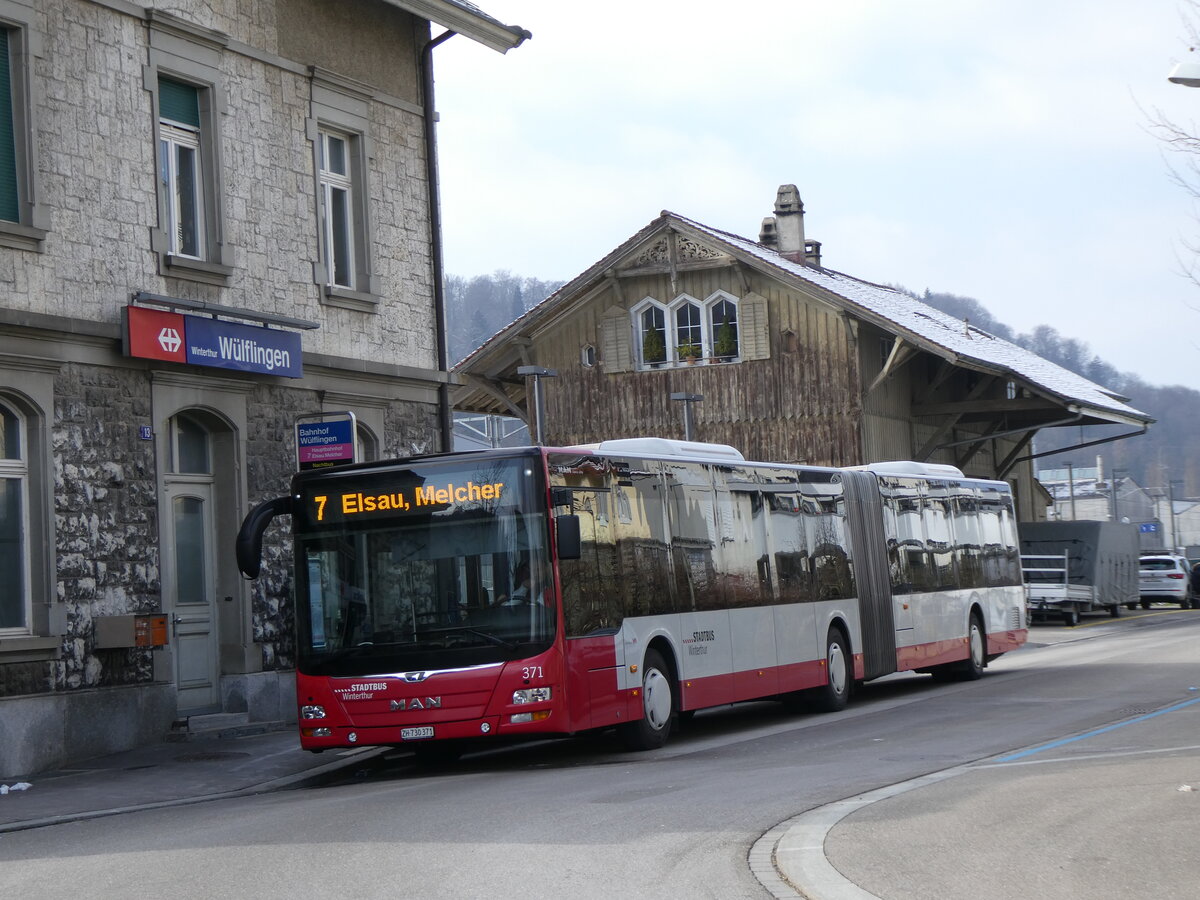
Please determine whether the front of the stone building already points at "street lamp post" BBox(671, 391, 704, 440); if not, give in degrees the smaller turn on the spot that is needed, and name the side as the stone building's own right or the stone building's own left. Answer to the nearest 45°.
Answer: approximately 90° to the stone building's own left

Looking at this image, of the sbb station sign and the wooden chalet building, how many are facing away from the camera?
0

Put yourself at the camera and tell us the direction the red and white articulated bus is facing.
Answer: facing the viewer and to the left of the viewer

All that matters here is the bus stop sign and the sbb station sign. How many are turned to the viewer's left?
0

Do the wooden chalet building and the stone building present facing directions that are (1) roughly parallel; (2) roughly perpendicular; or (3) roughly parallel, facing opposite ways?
roughly perpendicular

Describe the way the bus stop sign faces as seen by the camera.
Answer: facing the viewer

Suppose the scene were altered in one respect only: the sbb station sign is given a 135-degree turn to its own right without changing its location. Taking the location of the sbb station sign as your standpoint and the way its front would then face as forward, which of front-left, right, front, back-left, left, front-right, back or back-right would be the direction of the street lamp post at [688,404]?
back-right

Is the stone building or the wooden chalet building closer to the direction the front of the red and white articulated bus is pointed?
the stone building

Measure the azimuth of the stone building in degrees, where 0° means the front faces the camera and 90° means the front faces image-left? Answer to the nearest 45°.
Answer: approximately 315°

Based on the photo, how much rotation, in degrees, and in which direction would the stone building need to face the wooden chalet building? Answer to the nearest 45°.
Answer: approximately 90° to its left

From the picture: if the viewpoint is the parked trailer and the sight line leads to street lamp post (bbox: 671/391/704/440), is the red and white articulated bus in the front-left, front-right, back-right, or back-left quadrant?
front-left

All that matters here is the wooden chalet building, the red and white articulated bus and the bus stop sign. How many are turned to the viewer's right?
0

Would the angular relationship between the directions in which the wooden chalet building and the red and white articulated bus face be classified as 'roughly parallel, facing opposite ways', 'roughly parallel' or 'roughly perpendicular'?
roughly parallel
